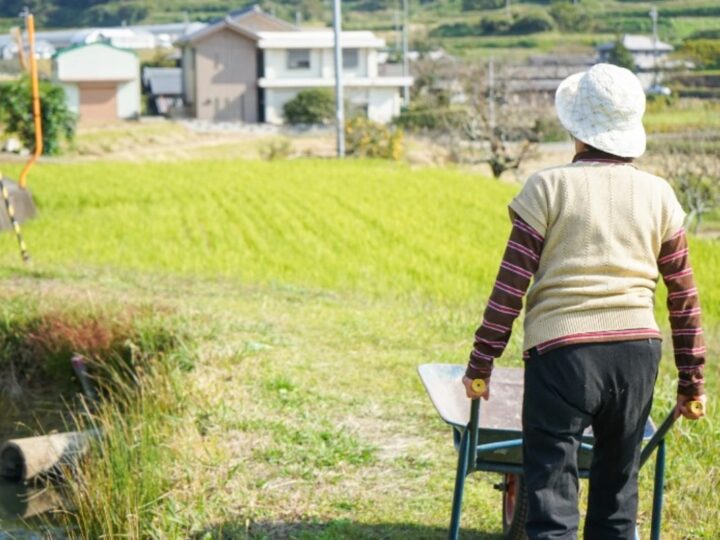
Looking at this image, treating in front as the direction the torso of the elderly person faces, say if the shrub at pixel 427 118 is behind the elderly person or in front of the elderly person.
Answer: in front

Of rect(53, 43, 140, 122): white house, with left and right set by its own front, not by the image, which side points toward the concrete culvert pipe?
front

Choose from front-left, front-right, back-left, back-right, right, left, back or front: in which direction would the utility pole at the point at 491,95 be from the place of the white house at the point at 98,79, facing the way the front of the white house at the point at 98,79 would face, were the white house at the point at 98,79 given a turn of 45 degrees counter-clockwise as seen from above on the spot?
front

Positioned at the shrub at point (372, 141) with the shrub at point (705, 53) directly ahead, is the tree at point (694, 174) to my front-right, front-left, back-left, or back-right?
front-right

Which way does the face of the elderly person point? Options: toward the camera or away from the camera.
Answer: away from the camera

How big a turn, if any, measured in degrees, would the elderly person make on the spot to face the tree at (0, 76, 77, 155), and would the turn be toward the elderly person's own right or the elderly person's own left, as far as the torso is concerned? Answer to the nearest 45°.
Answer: approximately 45° to the elderly person's own left

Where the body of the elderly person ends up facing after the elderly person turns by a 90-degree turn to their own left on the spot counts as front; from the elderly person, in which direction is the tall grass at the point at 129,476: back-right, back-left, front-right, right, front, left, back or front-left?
front-right

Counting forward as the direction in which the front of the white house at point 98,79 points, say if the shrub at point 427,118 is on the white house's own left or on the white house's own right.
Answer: on the white house's own left

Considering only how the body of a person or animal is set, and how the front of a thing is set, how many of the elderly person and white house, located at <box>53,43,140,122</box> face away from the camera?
1

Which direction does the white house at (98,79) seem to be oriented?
toward the camera

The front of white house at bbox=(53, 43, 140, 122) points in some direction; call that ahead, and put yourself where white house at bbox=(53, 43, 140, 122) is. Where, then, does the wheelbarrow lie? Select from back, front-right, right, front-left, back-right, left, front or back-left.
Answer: front

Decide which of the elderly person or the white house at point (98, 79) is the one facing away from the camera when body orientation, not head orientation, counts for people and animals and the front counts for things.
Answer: the elderly person

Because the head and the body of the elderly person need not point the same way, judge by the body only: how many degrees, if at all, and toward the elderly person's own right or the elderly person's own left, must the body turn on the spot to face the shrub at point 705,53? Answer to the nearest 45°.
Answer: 0° — they already face it

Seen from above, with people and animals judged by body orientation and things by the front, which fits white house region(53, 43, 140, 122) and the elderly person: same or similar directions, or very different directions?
very different directions

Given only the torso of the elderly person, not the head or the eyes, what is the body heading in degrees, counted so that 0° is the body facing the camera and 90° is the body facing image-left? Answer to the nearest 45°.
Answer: approximately 180°

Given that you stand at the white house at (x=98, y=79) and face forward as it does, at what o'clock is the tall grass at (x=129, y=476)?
The tall grass is roughly at 12 o'clock from the white house.

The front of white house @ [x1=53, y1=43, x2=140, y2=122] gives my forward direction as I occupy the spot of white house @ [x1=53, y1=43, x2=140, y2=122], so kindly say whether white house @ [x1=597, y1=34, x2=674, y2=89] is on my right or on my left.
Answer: on my left

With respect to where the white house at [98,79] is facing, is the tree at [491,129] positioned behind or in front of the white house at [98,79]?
in front
